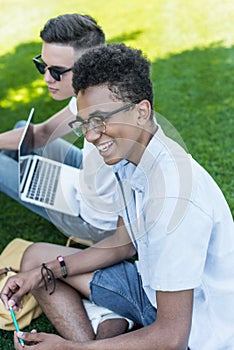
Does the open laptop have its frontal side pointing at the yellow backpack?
no

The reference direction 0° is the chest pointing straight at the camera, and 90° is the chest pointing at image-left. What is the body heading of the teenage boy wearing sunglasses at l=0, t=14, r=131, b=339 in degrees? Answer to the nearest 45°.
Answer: approximately 45°

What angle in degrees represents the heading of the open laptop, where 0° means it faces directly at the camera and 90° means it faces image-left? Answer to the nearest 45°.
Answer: approximately 270°
